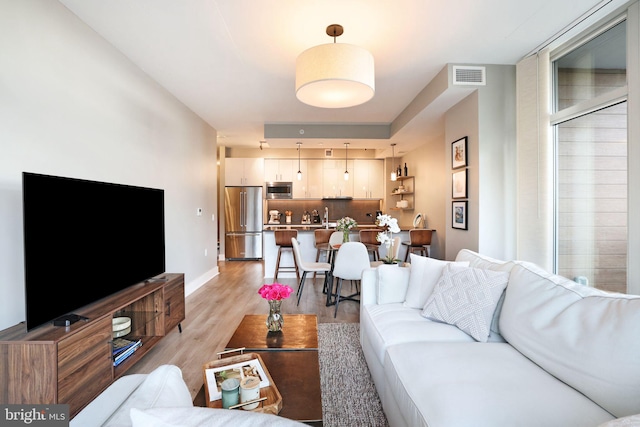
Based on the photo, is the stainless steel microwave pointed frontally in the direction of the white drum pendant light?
yes

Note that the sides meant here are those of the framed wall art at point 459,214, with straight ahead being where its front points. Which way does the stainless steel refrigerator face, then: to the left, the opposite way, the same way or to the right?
to the left

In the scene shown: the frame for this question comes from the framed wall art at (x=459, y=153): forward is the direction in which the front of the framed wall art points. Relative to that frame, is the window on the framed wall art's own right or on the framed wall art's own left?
on the framed wall art's own left

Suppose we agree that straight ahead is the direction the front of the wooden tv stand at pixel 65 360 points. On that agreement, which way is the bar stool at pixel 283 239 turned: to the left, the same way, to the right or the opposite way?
to the left

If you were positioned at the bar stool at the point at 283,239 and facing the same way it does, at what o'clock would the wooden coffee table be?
The wooden coffee table is roughly at 6 o'clock from the bar stool.

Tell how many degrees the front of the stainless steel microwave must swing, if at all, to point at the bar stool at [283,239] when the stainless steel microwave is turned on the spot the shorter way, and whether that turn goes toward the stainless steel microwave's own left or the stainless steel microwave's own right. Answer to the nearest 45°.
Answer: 0° — it already faces it

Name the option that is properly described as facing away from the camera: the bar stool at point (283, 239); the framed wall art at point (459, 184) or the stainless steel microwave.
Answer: the bar stool

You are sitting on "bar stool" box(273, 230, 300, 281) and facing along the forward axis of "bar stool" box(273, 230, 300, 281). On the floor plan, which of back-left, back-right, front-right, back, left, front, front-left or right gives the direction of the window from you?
back-right

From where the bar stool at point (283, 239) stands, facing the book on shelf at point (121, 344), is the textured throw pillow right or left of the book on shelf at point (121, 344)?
left

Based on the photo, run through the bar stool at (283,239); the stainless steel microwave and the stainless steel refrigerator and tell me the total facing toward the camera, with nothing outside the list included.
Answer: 2

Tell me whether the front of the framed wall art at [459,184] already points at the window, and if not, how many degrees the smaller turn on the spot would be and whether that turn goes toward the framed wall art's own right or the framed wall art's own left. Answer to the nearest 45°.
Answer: approximately 90° to the framed wall art's own left

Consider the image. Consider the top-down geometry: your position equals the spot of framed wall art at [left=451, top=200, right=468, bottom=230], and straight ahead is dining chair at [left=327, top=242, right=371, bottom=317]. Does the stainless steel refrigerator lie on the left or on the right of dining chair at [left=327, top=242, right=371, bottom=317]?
right

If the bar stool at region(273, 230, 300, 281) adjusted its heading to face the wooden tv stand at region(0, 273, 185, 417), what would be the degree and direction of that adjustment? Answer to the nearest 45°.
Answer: approximately 180°

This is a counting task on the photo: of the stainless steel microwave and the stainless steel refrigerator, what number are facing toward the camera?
2

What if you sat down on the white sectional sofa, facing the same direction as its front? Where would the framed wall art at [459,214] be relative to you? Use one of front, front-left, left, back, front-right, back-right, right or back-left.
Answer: back-right
